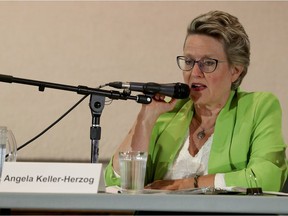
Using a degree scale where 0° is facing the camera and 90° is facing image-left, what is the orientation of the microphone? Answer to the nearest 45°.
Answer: approximately 270°

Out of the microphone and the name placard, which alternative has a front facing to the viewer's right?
the microphone

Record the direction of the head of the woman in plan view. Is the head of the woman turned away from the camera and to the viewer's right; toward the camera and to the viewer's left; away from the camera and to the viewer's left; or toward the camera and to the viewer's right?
toward the camera and to the viewer's left

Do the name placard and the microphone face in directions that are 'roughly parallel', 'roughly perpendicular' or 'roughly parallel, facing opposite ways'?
roughly perpendicular

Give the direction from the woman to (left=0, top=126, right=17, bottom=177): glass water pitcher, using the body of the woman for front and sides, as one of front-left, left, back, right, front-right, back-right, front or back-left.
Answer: front

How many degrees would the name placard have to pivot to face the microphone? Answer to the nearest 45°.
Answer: approximately 135° to its left

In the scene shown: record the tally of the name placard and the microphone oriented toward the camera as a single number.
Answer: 1

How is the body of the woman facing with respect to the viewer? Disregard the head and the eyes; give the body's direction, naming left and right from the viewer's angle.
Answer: facing the viewer and to the left of the viewer

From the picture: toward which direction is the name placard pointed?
toward the camera
